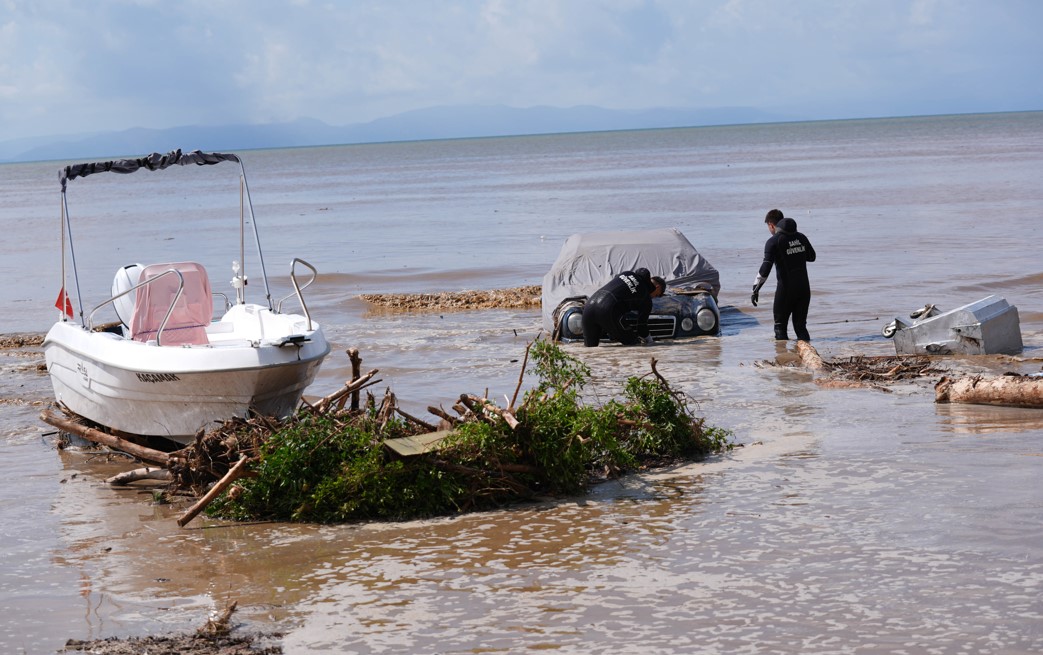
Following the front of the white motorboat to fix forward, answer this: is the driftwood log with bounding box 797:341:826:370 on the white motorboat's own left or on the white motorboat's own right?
on the white motorboat's own left

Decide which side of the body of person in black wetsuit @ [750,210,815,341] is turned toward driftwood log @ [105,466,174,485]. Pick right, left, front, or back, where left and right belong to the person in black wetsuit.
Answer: left

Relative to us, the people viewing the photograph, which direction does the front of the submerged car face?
facing the viewer

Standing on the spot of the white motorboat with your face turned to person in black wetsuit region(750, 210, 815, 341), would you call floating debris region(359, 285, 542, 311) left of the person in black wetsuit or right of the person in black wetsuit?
left

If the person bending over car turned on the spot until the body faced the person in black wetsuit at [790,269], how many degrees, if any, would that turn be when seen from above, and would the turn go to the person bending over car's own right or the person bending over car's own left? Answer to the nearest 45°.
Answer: approximately 45° to the person bending over car's own right

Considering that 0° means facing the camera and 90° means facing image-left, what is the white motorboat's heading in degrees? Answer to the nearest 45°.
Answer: approximately 315°

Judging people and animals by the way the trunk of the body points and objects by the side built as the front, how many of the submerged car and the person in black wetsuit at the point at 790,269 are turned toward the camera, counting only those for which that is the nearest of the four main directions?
1

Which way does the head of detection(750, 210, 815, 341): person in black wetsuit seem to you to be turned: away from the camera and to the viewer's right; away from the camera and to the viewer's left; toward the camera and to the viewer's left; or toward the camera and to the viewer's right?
away from the camera and to the viewer's left

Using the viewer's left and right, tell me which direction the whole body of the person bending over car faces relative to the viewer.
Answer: facing away from the viewer and to the right of the viewer

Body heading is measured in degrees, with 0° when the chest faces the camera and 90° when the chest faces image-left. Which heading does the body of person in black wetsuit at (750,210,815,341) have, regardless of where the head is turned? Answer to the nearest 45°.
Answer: approximately 135°

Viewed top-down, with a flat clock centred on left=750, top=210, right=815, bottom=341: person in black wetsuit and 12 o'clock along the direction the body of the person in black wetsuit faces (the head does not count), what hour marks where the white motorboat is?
The white motorboat is roughly at 9 o'clock from the person in black wetsuit.

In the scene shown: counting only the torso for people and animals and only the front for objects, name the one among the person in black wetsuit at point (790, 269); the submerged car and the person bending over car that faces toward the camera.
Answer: the submerged car

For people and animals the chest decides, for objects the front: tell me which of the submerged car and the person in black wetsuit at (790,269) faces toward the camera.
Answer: the submerged car
